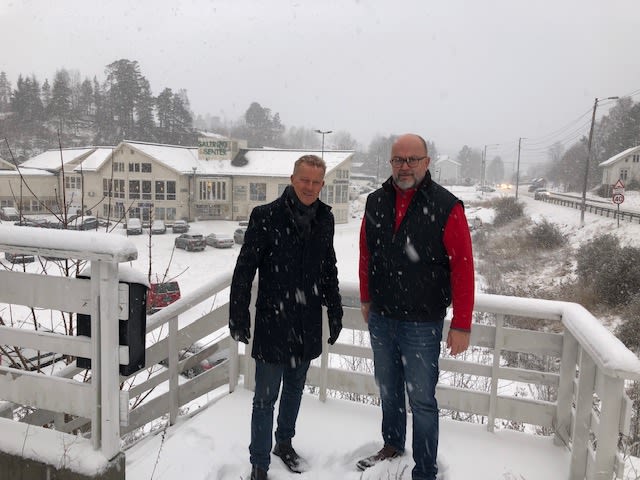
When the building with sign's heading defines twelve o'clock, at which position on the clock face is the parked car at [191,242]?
The parked car is roughly at 12 o'clock from the building with sign.

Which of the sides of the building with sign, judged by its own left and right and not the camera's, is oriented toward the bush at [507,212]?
left

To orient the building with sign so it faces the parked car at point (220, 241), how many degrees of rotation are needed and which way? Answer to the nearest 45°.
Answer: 0° — it already faces it

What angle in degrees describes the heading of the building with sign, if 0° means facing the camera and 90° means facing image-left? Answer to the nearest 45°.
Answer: approximately 0°

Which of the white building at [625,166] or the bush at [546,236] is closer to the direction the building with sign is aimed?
the bush

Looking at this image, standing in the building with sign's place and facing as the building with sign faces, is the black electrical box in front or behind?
in front

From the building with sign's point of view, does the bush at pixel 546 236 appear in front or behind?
in front

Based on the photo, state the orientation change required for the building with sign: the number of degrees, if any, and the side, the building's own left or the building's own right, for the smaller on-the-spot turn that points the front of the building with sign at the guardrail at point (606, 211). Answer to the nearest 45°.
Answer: approximately 45° to the building's own left

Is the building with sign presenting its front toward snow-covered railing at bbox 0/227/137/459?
yes

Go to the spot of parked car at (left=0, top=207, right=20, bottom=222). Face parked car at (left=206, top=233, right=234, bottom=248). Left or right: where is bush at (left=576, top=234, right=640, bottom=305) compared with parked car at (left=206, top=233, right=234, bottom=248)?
right
